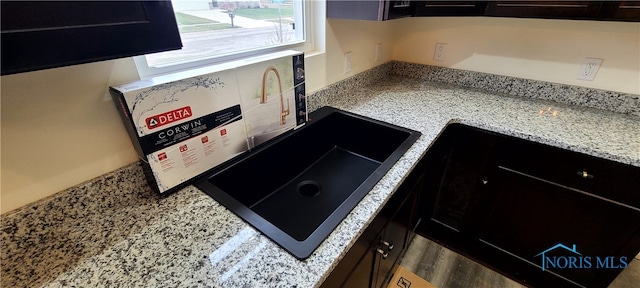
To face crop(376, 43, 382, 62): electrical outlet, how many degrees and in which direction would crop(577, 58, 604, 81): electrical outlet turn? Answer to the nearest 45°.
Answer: approximately 90° to its right

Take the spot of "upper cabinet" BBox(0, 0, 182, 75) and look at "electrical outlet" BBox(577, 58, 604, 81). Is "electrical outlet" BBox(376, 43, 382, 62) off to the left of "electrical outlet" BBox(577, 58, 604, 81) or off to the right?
left

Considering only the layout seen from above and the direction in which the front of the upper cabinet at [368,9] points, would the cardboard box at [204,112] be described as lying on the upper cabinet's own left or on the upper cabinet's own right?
on the upper cabinet's own right

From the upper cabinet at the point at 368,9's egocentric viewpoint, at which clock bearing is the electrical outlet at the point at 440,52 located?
The electrical outlet is roughly at 9 o'clock from the upper cabinet.

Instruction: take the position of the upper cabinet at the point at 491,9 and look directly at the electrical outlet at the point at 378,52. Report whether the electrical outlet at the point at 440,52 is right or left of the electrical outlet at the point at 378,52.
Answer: right

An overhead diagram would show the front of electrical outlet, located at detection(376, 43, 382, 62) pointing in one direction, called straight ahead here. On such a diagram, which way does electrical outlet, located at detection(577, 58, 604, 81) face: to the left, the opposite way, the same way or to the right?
to the right

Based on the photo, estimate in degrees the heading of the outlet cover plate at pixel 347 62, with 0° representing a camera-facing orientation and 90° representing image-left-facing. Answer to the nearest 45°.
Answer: approximately 315°

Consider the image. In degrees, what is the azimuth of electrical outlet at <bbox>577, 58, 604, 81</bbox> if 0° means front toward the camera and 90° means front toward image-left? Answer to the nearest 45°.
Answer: approximately 0°
